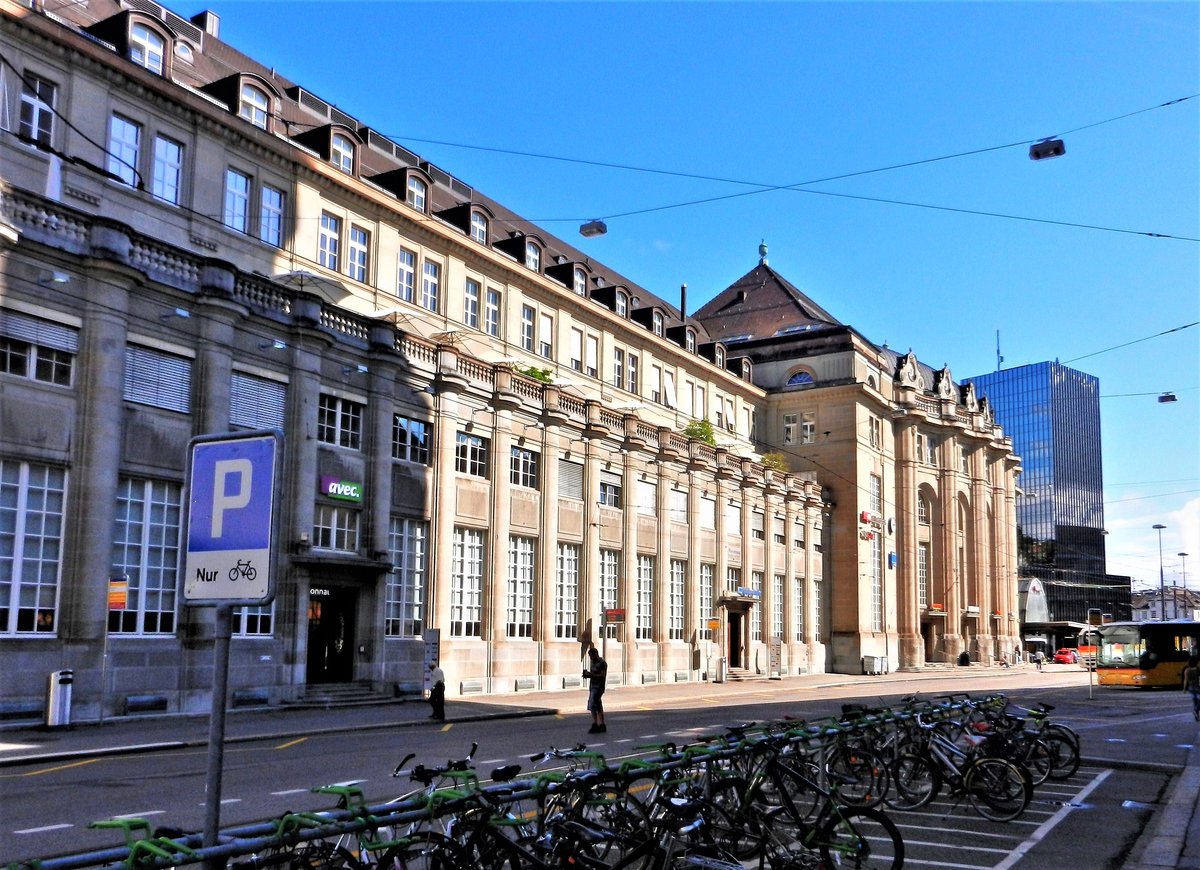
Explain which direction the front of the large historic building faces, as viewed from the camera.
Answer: facing the viewer and to the right of the viewer

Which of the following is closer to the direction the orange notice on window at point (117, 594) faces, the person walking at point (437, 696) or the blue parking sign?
the blue parking sign

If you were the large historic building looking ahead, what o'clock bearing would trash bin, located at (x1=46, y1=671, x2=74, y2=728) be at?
The trash bin is roughly at 2 o'clock from the large historic building.

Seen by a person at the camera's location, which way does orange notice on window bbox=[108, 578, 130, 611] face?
facing the viewer

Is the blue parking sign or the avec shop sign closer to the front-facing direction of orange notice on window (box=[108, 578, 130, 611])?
the blue parking sign

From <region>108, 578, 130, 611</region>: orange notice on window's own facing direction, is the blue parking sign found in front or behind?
in front

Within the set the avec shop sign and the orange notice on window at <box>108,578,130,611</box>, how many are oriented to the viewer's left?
0

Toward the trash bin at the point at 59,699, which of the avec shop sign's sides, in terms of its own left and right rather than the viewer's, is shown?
right
